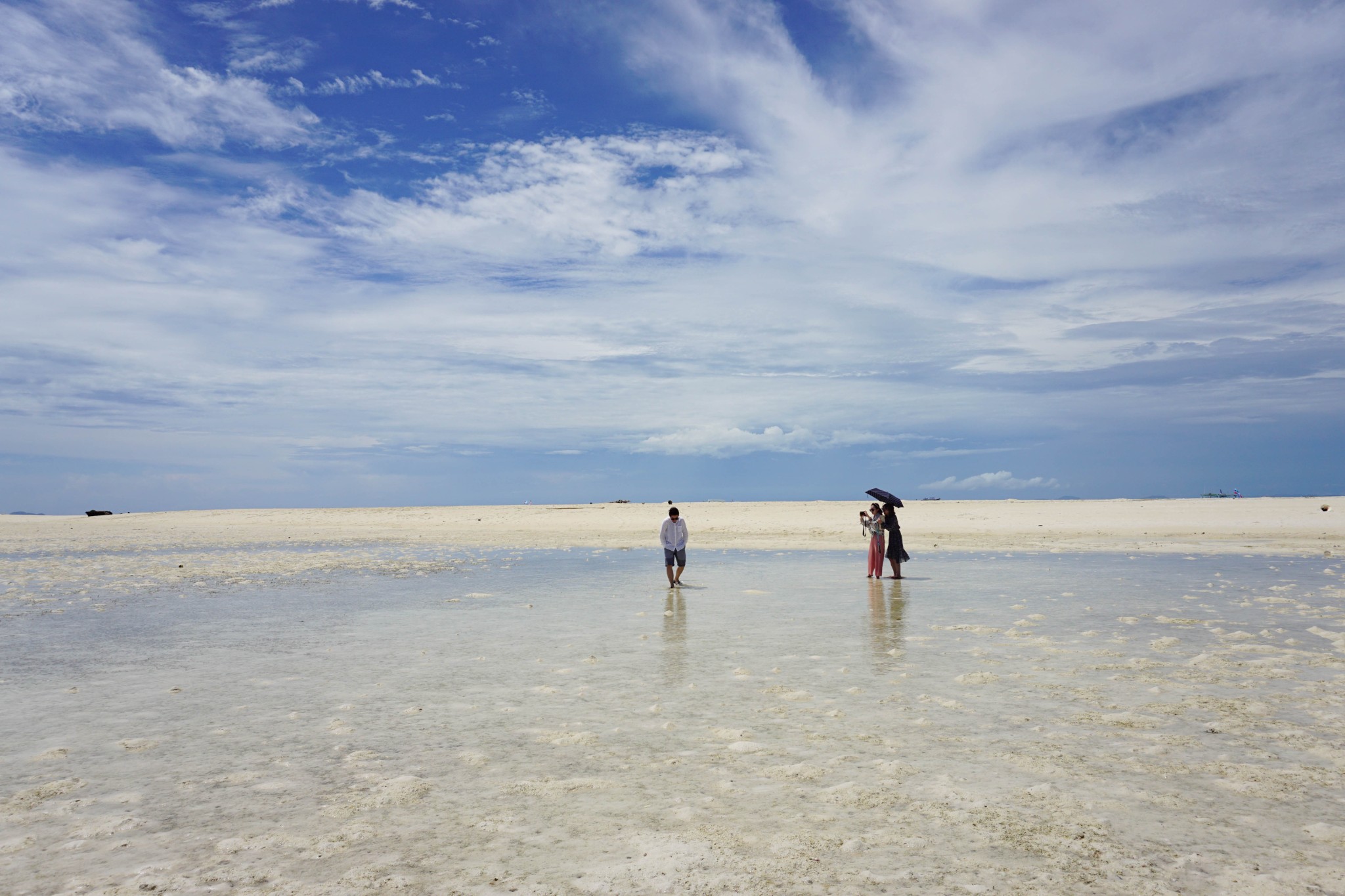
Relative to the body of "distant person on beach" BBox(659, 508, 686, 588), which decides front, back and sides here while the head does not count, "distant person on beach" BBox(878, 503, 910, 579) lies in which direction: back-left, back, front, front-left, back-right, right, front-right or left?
left

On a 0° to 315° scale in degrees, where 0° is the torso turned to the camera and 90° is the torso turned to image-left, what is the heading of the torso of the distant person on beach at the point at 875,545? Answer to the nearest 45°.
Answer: approximately 45°

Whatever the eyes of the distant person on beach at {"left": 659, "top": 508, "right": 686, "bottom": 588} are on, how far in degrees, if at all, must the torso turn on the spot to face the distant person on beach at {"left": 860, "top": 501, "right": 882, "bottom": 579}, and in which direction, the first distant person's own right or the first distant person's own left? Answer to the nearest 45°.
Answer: approximately 90° to the first distant person's own left

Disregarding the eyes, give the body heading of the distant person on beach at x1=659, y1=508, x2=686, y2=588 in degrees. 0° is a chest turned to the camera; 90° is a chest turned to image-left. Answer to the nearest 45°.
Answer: approximately 0°

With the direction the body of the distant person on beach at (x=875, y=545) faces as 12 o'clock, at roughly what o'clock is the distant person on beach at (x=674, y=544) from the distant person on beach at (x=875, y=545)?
the distant person on beach at (x=674, y=544) is roughly at 1 o'clock from the distant person on beach at (x=875, y=545).
